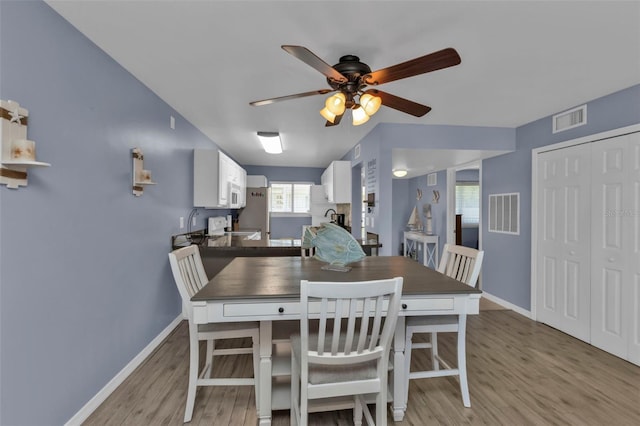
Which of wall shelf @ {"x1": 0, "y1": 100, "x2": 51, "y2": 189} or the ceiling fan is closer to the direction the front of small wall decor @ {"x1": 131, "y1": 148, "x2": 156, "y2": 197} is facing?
the ceiling fan

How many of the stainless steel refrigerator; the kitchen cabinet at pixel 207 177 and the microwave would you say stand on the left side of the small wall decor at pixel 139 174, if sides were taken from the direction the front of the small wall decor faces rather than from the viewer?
3

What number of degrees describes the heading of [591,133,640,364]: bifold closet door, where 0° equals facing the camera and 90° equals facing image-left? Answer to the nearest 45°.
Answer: approximately 45°

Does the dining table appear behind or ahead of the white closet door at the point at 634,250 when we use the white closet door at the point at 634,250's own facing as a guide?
ahead

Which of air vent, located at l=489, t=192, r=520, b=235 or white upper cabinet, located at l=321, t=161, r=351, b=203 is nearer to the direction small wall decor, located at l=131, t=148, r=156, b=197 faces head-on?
the air vent

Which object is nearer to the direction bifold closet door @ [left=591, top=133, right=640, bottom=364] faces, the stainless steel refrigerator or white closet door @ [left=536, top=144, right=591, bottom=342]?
the stainless steel refrigerator
